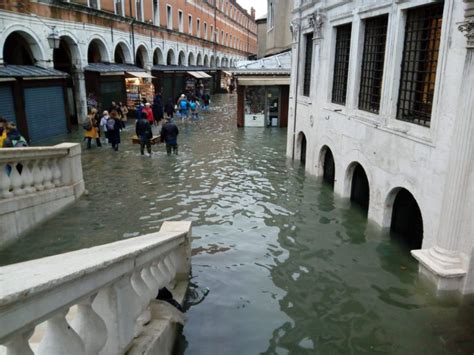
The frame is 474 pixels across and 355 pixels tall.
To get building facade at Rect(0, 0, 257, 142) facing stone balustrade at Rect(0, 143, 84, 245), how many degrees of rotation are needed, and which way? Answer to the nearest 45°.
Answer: approximately 45° to its right

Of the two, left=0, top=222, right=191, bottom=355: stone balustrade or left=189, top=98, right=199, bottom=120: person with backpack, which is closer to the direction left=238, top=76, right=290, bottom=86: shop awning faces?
the stone balustrade

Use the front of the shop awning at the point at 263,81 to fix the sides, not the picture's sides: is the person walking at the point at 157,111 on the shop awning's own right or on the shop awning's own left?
on the shop awning's own right

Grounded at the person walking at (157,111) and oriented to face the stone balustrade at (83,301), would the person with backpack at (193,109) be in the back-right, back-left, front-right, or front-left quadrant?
back-left

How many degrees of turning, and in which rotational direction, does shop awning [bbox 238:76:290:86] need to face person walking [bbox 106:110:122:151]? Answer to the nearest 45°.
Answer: approximately 45° to its right

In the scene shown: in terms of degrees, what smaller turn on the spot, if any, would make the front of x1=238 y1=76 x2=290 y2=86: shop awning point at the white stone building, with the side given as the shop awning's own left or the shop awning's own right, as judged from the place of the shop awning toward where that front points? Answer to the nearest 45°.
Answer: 0° — it already faces it

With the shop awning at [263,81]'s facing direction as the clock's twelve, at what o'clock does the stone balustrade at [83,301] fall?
The stone balustrade is roughly at 12 o'clock from the shop awning.
